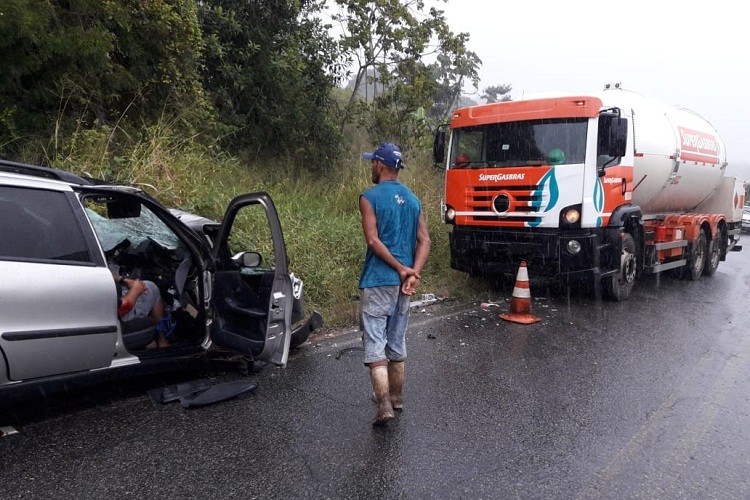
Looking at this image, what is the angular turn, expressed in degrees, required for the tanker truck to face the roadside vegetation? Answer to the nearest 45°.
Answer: approximately 45° to its right

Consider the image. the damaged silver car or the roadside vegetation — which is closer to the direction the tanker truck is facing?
the damaged silver car

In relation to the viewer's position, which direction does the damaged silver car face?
facing away from the viewer and to the right of the viewer

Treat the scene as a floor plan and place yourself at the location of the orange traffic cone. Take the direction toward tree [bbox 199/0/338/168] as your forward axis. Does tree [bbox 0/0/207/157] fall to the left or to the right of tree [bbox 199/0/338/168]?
left

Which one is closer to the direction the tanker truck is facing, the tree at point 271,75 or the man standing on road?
the man standing on road

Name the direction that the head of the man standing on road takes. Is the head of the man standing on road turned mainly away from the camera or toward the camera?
away from the camera

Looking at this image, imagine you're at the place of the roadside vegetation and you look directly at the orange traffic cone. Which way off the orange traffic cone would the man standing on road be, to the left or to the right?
right

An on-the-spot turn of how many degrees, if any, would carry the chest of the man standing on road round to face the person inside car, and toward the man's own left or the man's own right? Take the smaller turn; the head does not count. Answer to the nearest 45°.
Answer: approximately 45° to the man's own left

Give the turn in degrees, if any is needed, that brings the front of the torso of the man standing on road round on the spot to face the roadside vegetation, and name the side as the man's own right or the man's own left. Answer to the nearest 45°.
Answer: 0° — they already face it

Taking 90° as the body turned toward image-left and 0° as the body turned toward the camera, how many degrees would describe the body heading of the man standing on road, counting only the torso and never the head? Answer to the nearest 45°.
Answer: approximately 135°

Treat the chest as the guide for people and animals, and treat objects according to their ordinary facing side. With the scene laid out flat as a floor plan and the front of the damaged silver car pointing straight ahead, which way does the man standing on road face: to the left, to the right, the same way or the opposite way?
to the left
